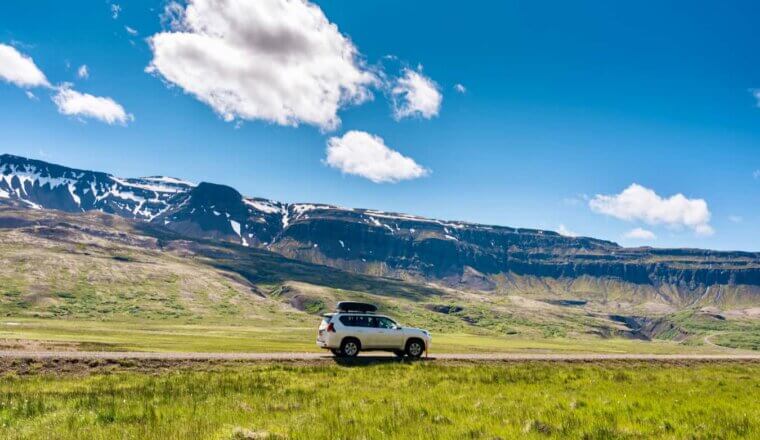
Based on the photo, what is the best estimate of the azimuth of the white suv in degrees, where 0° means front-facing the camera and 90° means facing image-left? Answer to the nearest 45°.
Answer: approximately 270°
